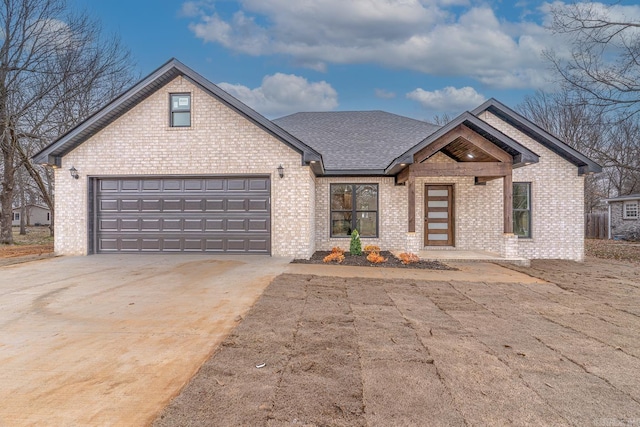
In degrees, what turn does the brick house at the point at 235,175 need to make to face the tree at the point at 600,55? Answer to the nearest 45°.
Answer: approximately 90° to its left

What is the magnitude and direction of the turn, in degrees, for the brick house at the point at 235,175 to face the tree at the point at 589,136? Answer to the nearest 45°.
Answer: approximately 135° to its left

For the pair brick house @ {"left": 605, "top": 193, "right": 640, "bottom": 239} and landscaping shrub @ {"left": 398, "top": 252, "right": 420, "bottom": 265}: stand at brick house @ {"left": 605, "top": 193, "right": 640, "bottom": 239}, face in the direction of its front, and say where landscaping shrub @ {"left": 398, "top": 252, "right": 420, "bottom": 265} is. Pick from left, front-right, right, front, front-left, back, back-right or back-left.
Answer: front

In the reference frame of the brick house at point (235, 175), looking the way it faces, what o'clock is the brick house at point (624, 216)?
the brick house at point (624, 216) is roughly at 8 o'clock from the brick house at point (235, 175).

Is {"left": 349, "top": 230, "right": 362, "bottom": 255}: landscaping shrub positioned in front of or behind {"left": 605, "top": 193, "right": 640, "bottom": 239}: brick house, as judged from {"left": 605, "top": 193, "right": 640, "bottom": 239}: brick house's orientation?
in front

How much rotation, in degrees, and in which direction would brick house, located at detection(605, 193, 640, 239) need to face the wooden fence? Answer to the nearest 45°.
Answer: approximately 135° to its right

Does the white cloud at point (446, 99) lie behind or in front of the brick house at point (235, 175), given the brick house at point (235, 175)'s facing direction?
behind

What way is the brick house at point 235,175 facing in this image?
toward the camera

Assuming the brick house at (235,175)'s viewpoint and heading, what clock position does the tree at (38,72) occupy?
The tree is roughly at 4 o'clock from the brick house.

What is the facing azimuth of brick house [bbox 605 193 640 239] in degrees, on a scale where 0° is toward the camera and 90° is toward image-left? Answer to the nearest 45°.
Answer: approximately 0°

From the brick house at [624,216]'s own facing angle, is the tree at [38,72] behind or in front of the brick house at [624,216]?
in front
